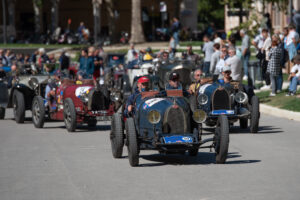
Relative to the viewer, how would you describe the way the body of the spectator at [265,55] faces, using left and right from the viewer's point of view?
facing to the left of the viewer

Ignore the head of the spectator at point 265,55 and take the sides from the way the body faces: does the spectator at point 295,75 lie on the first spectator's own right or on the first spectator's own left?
on the first spectator's own left

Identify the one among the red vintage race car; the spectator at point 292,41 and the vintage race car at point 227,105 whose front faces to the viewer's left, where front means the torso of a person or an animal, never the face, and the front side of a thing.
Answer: the spectator

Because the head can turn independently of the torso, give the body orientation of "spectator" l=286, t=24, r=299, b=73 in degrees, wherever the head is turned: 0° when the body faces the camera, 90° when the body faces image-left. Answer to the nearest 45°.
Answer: approximately 90°

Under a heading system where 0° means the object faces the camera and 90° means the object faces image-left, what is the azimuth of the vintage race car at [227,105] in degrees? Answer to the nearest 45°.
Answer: approximately 0°

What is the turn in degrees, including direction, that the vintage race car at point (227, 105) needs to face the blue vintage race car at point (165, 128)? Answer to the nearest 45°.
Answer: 0° — it already faces it

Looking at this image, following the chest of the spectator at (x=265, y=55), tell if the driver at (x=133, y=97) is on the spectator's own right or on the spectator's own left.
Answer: on the spectator's own left

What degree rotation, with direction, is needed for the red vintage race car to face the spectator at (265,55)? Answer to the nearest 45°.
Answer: approximately 90° to its left
